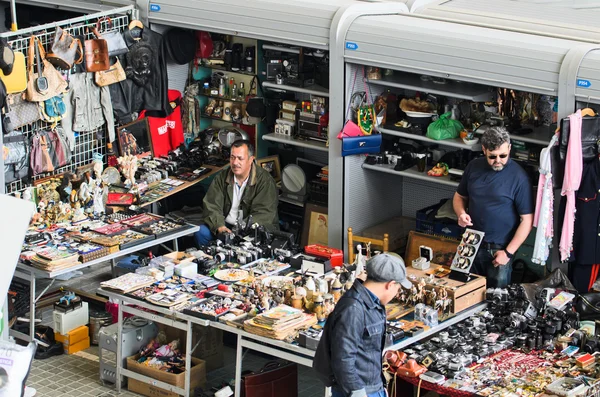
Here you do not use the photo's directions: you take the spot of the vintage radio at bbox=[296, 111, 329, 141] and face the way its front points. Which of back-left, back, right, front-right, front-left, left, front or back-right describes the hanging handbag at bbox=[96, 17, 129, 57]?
right

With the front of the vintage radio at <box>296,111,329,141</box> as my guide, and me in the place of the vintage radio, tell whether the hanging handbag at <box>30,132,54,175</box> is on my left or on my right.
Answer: on my right

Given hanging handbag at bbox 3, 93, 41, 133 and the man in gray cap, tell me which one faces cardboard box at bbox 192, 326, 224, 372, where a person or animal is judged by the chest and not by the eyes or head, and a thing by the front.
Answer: the hanging handbag

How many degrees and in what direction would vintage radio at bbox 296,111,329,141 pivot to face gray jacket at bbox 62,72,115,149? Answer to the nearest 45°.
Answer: approximately 90° to its right

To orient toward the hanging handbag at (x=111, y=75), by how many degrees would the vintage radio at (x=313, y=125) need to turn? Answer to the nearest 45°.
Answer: approximately 90° to its right

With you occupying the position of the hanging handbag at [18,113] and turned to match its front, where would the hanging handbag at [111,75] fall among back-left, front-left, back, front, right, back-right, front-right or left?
left

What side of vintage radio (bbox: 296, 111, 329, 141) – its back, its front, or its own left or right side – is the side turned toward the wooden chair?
front

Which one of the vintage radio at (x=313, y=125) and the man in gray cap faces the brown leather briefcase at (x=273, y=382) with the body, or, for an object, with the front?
the vintage radio

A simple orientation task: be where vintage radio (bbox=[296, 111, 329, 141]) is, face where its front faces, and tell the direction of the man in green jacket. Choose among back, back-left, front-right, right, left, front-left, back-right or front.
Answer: front-right
